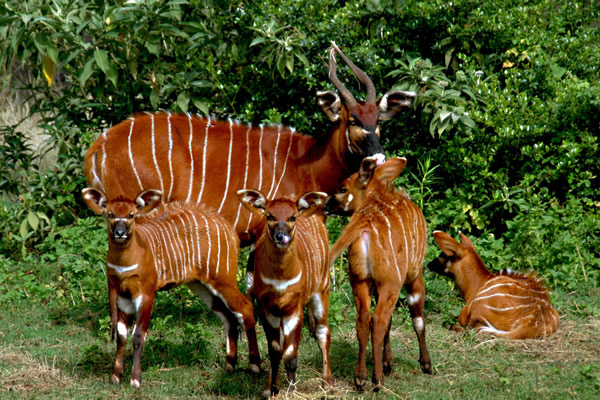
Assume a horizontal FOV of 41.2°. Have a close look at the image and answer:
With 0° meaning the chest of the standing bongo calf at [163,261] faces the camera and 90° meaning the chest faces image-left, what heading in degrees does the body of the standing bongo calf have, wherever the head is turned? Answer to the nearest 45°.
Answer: approximately 45°

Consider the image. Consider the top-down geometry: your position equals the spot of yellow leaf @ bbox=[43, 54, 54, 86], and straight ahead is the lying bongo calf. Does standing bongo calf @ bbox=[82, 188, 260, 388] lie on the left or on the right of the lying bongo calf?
right

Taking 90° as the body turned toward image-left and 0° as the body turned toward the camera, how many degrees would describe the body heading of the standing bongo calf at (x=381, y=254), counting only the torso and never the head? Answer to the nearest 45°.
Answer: approximately 225°

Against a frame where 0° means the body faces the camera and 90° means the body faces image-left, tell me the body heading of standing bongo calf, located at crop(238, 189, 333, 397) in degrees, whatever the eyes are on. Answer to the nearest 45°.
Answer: approximately 45°

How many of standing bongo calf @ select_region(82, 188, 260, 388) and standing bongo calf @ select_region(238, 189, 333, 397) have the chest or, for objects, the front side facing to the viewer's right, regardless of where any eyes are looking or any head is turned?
0

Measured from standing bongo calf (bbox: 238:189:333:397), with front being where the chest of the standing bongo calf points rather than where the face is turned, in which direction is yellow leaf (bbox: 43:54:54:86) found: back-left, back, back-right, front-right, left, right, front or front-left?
right

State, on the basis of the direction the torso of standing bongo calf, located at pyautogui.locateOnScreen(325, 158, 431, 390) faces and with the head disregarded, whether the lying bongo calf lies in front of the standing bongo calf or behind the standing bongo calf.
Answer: in front

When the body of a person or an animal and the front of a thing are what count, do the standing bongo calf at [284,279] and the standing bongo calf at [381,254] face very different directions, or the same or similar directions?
very different directions

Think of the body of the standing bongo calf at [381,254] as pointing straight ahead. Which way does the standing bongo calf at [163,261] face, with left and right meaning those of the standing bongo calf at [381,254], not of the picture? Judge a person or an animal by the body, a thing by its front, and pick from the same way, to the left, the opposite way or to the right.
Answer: the opposite way
